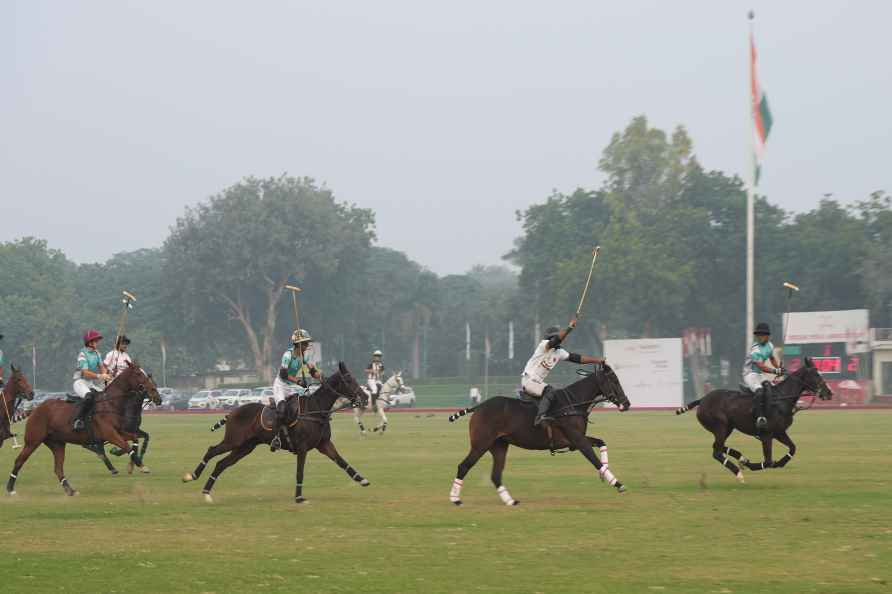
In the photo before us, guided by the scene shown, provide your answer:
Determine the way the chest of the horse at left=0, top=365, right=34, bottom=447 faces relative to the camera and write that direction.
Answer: to the viewer's right

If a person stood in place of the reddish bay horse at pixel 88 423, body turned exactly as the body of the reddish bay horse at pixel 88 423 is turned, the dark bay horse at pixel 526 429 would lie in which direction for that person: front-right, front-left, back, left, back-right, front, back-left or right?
front-right

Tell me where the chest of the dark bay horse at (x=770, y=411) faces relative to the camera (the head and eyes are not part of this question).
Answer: to the viewer's right

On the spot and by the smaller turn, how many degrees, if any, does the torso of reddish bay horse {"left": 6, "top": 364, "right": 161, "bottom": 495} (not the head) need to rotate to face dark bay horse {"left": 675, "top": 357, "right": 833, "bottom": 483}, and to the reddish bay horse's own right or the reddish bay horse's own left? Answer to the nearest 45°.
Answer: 0° — it already faces it

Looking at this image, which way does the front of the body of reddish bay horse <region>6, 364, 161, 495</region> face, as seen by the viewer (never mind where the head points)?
to the viewer's right

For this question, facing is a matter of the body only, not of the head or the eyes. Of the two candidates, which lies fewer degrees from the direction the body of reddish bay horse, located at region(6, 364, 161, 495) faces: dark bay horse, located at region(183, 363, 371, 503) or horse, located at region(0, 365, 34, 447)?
the dark bay horse

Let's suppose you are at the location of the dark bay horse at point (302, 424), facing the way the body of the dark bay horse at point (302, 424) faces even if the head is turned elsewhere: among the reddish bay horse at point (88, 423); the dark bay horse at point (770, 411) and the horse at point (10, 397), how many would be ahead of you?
1

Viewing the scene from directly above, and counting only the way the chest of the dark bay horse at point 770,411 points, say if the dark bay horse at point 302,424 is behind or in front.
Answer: behind

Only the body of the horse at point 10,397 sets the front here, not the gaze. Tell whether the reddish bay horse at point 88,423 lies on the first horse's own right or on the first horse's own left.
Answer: on the first horse's own right

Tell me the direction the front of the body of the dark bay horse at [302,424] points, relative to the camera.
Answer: to the viewer's right

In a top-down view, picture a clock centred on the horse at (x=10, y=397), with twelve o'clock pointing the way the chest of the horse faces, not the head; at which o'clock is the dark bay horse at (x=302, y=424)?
The dark bay horse is roughly at 2 o'clock from the horse.

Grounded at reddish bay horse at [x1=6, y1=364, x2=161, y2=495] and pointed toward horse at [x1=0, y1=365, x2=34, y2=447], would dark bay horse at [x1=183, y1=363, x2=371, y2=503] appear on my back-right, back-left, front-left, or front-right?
back-right

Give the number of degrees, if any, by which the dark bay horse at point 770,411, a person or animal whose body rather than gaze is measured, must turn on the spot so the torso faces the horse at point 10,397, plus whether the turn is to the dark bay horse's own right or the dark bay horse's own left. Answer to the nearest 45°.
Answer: approximately 180°

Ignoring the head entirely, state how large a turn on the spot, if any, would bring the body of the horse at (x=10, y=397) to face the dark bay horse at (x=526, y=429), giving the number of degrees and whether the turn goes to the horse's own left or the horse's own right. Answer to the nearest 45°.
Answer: approximately 45° to the horse's own right

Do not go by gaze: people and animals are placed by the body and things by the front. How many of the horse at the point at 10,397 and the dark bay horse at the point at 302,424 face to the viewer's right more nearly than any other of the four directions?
2

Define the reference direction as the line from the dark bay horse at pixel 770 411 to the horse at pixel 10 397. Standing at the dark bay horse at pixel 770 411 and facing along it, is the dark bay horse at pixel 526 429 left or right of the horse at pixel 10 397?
left

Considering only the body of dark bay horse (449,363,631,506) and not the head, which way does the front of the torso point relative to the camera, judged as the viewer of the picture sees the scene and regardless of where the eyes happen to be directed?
to the viewer's right
